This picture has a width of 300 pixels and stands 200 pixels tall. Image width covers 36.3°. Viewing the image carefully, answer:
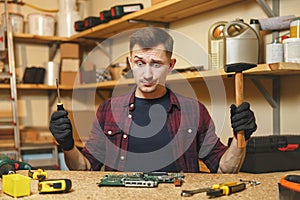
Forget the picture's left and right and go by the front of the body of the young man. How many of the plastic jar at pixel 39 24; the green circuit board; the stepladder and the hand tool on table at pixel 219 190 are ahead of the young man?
2

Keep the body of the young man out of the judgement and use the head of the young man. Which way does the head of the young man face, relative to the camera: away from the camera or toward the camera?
toward the camera

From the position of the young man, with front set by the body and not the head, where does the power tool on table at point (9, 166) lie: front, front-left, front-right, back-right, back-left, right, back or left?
front-right

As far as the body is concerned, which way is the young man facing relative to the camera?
toward the camera

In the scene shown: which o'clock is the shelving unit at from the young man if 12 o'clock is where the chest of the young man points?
The shelving unit is roughly at 6 o'clock from the young man.

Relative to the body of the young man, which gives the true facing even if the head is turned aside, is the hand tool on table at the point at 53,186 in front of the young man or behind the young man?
in front

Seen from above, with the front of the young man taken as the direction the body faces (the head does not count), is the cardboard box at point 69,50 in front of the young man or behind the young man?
behind

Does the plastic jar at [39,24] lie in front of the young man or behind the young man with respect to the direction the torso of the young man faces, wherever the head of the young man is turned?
behind

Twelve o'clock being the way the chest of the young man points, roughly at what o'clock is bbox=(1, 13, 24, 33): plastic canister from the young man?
The plastic canister is roughly at 5 o'clock from the young man.

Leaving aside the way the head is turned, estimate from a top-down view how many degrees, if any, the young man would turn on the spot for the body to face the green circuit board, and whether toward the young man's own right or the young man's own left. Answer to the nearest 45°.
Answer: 0° — they already face it

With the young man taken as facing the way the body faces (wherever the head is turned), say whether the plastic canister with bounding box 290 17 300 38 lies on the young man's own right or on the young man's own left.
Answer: on the young man's own left
